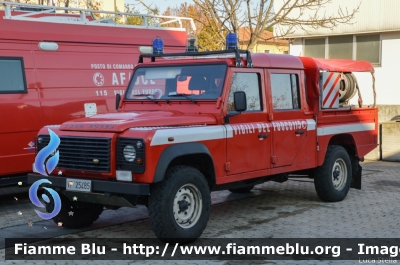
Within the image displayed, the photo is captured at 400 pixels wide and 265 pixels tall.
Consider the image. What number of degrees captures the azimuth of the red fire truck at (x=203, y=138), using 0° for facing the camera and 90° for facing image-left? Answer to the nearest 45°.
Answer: approximately 45°

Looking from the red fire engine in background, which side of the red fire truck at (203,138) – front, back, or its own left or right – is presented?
right
